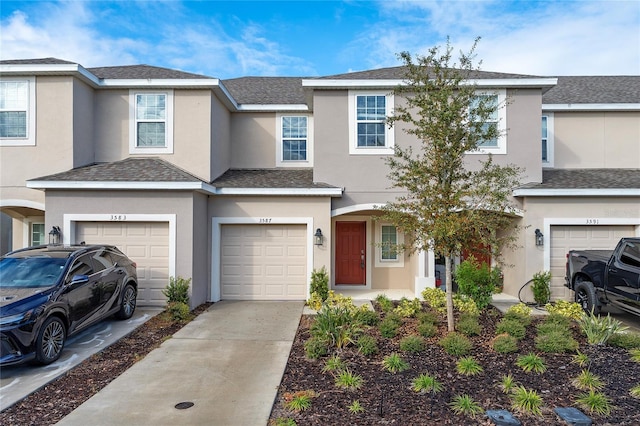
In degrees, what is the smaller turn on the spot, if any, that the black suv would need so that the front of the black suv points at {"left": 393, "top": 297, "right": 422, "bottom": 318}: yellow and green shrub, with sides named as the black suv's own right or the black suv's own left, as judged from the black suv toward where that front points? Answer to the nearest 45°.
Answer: approximately 135° to the black suv's own left

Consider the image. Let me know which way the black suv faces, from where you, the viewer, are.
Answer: facing the viewer and to the left of the viewer

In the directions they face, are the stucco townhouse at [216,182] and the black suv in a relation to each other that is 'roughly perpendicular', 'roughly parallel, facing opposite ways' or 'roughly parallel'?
roughly parallel

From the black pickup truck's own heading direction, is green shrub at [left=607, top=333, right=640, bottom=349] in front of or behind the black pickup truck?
in front

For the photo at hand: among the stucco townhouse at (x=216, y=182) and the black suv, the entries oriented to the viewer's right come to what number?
0

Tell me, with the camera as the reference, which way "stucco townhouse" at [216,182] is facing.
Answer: facing the viewer

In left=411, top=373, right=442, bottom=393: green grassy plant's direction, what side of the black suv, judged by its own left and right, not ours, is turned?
left
